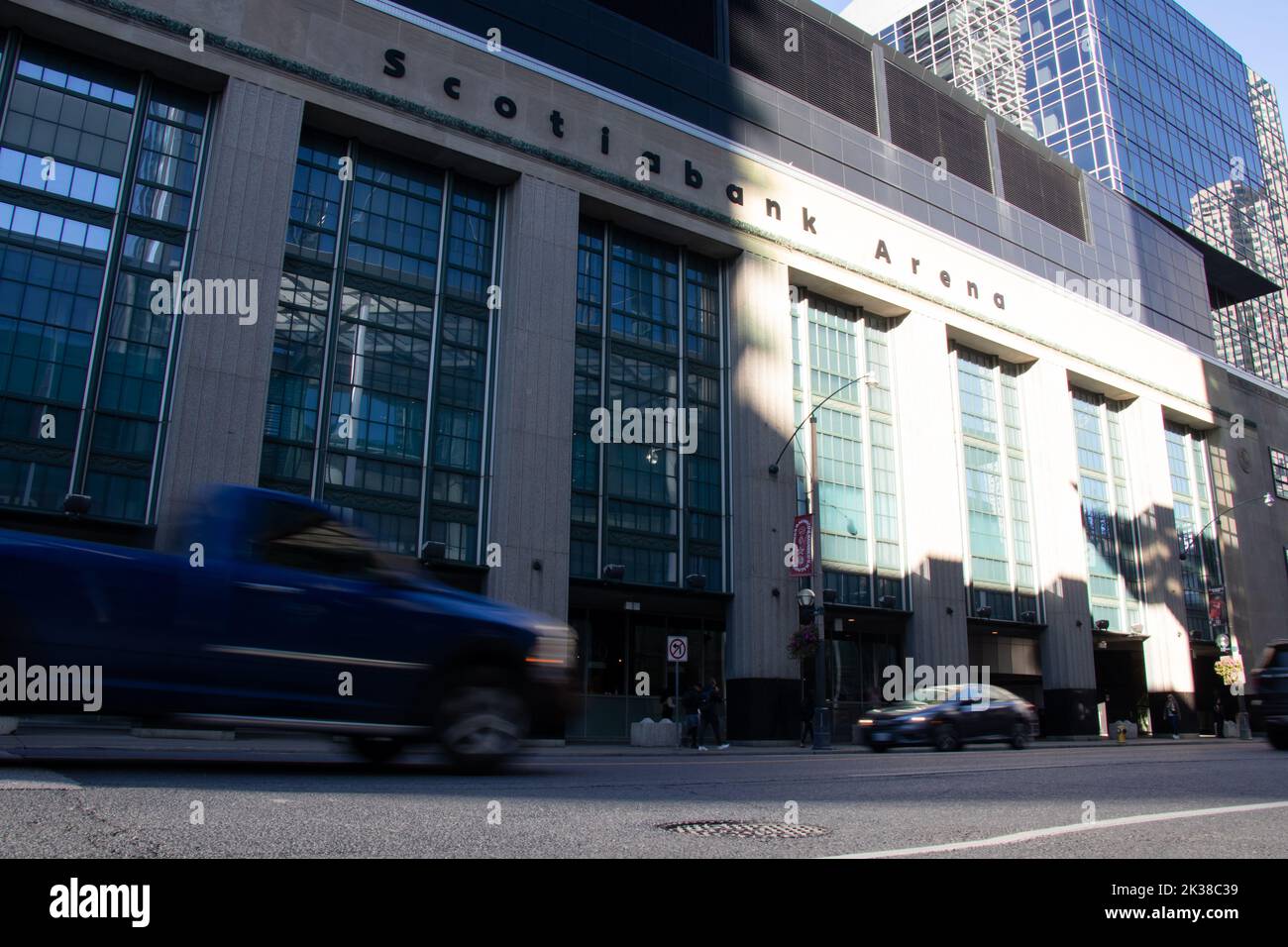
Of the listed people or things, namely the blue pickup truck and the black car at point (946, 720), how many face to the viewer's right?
1

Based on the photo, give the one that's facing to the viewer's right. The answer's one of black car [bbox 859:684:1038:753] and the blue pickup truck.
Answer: the blue pickup truck

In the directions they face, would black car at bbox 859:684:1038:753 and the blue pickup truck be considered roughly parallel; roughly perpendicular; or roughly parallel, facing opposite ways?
roughly parallel, facing opposite ways

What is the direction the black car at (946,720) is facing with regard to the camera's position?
facing the viewer and to the left of the viewer

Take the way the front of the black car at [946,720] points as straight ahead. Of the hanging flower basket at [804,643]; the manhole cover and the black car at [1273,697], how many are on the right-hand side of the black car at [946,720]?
1

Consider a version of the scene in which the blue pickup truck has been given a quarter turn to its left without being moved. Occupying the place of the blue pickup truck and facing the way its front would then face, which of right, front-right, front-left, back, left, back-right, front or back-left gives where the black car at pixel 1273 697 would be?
right

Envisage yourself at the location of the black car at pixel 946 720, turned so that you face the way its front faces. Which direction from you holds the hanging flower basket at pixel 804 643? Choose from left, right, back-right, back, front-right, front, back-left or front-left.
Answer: right

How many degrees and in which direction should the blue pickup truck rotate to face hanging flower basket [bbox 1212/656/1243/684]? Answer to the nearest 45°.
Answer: approximately 45° to its left

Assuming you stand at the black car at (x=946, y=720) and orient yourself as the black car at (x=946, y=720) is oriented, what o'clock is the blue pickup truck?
The blue pickup truck is roughly at 11 o'clock from the black car.

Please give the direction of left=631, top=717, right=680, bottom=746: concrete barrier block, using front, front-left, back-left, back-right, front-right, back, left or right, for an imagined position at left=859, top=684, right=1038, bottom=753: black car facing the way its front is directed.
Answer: front-right

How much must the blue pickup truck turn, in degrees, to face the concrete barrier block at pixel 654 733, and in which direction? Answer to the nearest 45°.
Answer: approximately 45° to its left

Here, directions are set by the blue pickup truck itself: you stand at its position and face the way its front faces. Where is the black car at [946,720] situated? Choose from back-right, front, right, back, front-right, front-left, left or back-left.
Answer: front-left

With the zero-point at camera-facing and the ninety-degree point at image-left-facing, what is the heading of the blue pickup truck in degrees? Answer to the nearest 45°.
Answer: approximately 270°
